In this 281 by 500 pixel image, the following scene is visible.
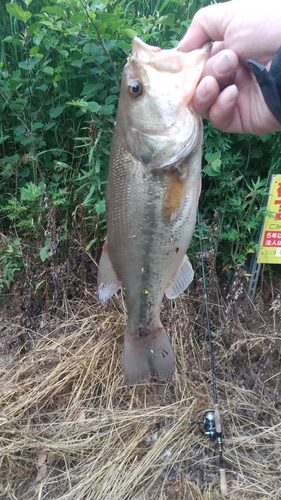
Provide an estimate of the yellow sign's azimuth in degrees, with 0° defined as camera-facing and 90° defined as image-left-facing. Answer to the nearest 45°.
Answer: approximately 0°
